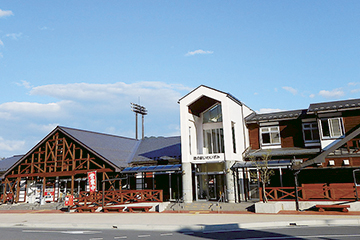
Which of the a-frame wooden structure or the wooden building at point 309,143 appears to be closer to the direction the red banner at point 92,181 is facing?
the wooden building

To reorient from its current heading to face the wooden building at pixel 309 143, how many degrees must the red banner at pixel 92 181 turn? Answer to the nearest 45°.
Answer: approximately 45° to its left

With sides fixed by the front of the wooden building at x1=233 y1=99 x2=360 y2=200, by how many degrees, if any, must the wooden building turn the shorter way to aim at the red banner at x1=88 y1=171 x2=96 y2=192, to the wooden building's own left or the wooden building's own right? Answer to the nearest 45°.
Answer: approximately 90° to the wooden building's own right

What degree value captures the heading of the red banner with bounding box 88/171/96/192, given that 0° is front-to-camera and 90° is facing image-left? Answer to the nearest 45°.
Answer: approximately 0°

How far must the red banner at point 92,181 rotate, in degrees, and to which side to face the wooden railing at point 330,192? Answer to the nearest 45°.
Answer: approximately 45° to its left

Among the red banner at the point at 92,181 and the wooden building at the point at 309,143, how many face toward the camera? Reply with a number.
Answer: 2

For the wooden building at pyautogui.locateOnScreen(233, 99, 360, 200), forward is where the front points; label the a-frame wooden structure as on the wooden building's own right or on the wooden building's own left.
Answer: on the wooden building's own right

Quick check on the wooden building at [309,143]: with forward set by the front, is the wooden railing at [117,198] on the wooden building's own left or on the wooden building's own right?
on the wooden building's own right

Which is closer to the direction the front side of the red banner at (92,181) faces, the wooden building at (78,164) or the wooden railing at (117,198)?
the wooden railing

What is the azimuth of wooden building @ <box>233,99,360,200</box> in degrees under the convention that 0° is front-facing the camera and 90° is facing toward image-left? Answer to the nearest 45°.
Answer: approximately 0°

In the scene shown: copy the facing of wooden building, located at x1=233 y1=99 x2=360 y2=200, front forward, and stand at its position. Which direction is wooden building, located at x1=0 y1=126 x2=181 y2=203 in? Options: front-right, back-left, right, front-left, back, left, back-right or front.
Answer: right
